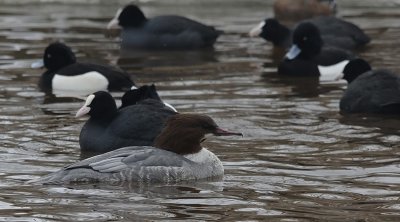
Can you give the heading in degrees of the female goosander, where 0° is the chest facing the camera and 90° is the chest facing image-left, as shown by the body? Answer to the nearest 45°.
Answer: approximately 270°
